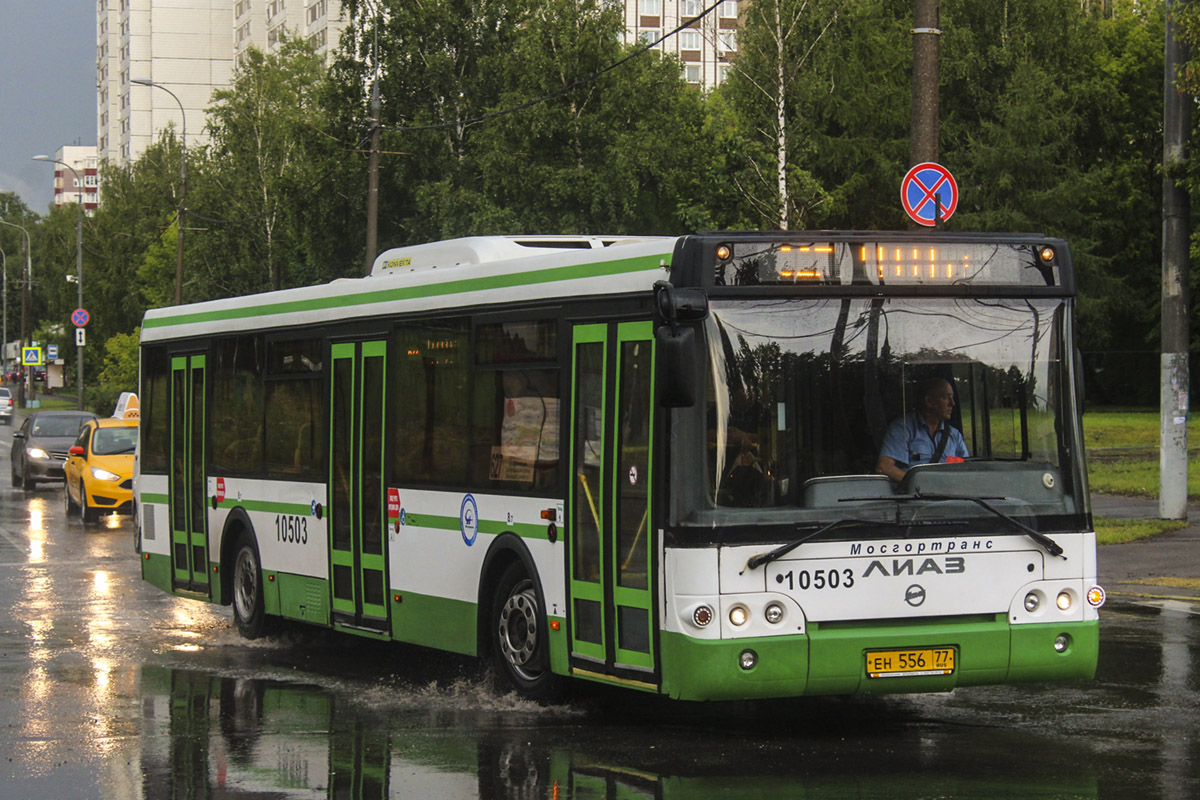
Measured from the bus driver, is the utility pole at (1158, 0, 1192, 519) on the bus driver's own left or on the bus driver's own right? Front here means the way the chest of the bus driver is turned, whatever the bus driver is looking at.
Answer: on the bus driver's own left

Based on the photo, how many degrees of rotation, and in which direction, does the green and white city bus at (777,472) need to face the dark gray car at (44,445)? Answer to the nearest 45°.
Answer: approximately 180°

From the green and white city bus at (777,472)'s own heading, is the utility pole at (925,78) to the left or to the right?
on its left

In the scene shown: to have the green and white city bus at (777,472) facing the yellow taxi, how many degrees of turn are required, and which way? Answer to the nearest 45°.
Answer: approximately 180°

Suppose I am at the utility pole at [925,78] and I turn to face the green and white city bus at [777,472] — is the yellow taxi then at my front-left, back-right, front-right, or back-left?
back-right

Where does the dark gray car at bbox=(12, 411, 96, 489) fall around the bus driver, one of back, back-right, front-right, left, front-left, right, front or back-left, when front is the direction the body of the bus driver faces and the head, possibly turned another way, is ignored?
back

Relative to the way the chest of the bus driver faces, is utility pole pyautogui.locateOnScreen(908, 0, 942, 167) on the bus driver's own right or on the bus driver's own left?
on the bus driver's own left

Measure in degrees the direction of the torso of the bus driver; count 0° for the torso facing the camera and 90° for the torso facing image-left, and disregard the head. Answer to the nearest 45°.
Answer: approximately 315°
